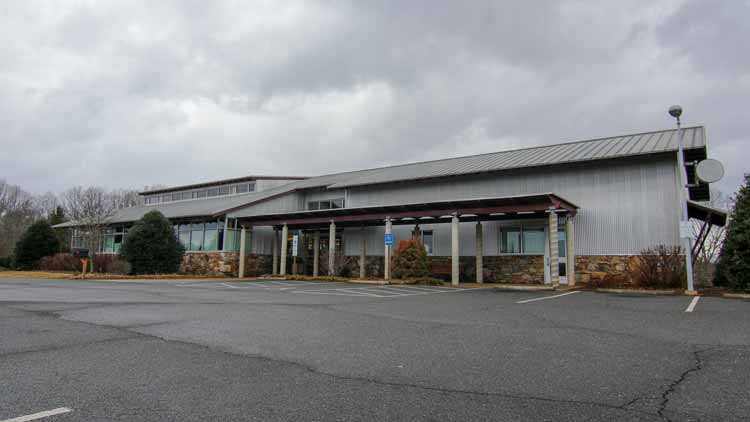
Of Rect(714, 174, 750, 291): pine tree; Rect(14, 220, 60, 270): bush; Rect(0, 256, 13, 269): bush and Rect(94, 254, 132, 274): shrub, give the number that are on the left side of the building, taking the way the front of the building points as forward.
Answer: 1

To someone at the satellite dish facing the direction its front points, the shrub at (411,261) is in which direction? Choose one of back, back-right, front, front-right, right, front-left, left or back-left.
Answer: right

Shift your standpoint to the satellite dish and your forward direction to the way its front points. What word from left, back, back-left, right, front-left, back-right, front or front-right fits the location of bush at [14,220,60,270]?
right

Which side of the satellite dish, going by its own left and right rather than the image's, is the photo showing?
front

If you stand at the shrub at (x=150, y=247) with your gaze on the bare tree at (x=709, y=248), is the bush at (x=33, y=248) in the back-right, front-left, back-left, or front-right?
back-left

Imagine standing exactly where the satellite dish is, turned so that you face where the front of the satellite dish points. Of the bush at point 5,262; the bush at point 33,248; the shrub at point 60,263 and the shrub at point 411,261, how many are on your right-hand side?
4

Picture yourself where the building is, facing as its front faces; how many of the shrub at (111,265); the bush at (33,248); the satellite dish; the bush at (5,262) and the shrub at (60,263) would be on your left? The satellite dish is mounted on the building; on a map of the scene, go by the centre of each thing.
1

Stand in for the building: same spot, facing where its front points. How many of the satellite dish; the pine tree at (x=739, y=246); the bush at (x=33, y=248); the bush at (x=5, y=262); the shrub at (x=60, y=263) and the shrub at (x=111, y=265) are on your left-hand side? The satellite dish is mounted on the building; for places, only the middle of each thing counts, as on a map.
2

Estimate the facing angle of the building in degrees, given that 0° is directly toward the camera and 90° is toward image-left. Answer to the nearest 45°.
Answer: approximately 45°

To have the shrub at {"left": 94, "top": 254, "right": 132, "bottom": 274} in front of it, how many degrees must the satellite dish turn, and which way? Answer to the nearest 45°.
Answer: approximately 90° to its right

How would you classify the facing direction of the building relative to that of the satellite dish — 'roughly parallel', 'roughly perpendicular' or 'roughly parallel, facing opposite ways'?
roughly parallel
